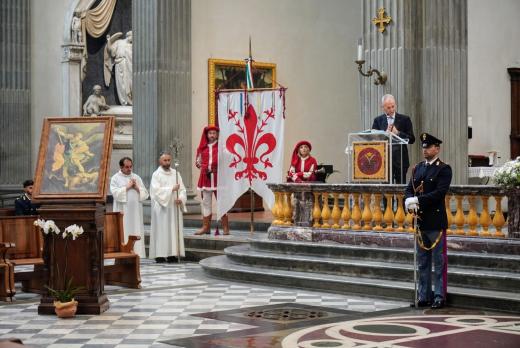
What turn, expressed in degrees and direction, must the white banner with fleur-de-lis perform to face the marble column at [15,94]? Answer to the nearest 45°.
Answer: approximately 135° to its right

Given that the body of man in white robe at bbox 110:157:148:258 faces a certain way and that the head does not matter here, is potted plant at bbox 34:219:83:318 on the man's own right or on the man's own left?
on the man's own right

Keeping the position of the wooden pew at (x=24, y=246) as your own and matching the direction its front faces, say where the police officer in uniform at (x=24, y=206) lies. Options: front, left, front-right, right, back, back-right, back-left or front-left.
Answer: back-left

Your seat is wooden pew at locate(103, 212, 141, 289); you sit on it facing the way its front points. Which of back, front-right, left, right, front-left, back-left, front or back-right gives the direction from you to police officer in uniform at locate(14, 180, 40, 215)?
back

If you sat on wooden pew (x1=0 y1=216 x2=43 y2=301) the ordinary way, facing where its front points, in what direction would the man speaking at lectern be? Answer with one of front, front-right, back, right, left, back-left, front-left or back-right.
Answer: front-left

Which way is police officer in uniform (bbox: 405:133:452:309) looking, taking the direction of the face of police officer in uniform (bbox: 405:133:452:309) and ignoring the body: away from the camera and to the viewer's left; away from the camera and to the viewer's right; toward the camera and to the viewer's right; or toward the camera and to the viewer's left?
toward the camera and to the viewer's left

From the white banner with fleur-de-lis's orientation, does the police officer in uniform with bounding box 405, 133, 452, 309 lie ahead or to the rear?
ahead

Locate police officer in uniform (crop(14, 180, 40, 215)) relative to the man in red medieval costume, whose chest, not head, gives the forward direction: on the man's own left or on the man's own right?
on the man's own right

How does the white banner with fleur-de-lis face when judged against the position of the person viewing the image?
facing the viewer

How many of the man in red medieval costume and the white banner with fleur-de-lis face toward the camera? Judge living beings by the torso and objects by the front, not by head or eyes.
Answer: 2

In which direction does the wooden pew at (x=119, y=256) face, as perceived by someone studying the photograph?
facing the viewer and to the right of the viewer

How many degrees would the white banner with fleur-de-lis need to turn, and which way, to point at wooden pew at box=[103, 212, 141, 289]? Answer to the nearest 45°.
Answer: approximately 45° to its right

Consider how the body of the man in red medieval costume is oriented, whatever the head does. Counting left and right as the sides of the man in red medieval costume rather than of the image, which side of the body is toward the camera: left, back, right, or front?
front
